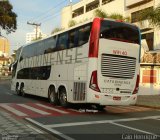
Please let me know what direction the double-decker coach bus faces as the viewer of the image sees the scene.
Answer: facing away from the viewer and to the left of the viewer
